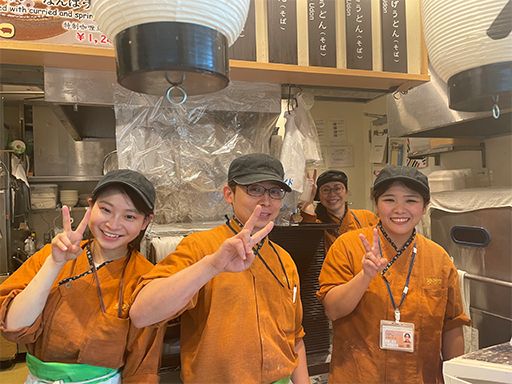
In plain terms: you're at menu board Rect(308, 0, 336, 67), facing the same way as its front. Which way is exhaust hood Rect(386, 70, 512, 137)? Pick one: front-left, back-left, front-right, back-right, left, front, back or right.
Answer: back-left

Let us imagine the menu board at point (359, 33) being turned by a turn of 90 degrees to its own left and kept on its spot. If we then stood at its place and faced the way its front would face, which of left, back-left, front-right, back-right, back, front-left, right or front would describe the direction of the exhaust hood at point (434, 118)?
front-left

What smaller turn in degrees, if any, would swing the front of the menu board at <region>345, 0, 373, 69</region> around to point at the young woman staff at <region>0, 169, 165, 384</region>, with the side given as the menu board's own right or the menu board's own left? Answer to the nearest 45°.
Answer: approximately 45° to the menu board's own right

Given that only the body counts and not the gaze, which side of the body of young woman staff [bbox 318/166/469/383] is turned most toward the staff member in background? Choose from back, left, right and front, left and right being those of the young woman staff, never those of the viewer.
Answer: back

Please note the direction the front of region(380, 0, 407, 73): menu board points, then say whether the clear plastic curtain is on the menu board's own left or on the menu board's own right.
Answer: on the menu board's own right

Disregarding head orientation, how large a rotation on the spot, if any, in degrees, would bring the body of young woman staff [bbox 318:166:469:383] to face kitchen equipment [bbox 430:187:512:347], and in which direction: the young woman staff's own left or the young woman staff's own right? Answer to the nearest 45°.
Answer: approximately 135° to the young woman staff's own left
